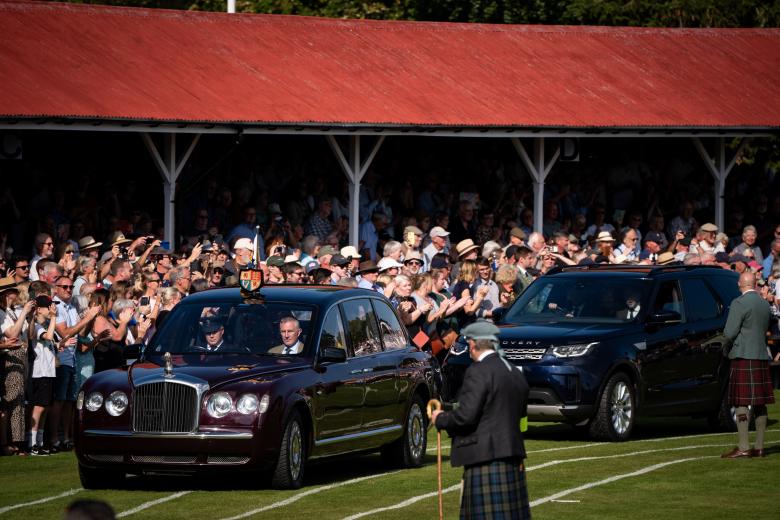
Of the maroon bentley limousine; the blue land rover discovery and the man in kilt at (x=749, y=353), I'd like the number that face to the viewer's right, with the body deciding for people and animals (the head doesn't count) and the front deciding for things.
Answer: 0

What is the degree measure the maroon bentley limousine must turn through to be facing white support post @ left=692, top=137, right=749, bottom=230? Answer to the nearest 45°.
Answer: approximately 180°

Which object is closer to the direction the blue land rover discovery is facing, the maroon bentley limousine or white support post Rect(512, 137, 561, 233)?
the maroon bentley limousine

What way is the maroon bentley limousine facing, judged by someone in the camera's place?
facing the viewer and to the left of the viewer

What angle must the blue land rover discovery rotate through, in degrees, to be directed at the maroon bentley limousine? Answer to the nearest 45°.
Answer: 0° — it already faces it

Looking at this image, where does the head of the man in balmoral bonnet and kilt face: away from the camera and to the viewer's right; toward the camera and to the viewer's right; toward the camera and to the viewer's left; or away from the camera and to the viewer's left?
away from the camera and to the viewer's left

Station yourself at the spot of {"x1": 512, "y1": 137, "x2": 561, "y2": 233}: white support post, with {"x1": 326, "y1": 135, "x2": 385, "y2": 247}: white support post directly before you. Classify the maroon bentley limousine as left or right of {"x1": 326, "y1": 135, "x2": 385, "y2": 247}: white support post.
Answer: left

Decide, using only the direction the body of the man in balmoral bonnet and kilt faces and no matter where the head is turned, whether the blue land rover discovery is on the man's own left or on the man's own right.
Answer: on the man's own right

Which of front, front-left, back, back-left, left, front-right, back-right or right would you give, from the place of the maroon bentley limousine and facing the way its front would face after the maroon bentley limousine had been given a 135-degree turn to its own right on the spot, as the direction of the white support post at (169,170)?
front

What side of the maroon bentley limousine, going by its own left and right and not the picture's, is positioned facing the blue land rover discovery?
back

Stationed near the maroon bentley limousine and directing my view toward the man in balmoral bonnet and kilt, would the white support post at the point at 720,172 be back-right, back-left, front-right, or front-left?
back-left
